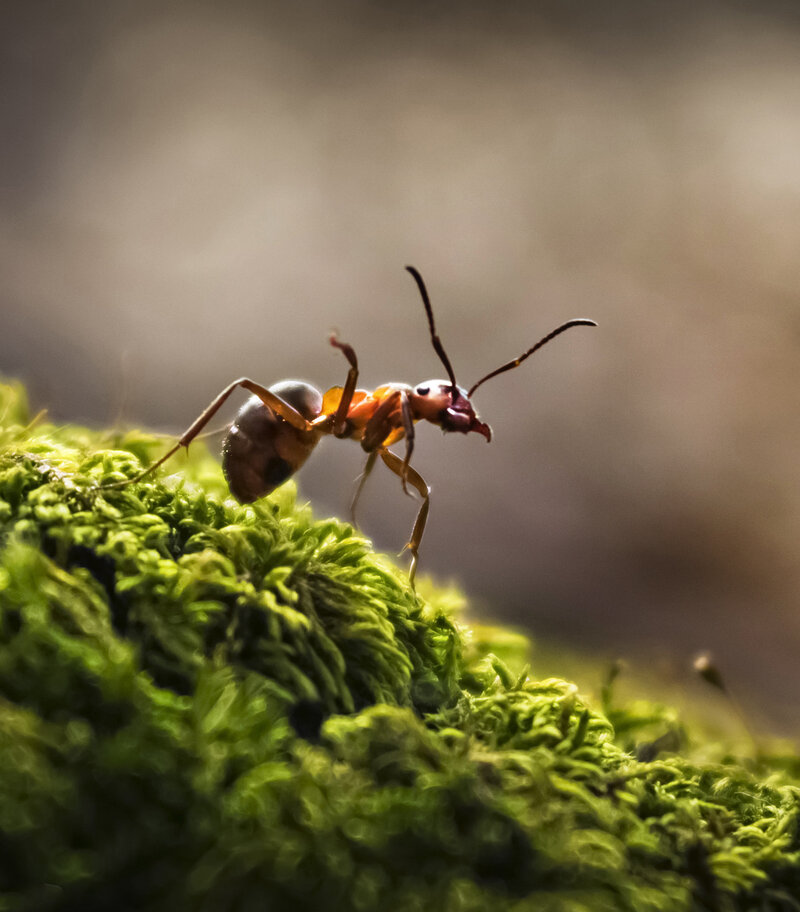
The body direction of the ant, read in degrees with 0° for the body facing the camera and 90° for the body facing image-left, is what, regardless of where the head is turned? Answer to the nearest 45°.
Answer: approximately 270°
